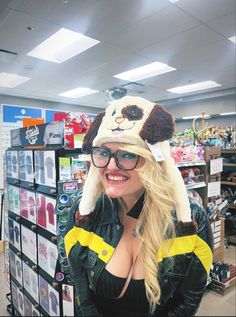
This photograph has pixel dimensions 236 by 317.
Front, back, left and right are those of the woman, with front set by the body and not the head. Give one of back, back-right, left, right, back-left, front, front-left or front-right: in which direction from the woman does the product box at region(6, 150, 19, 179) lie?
back-right
